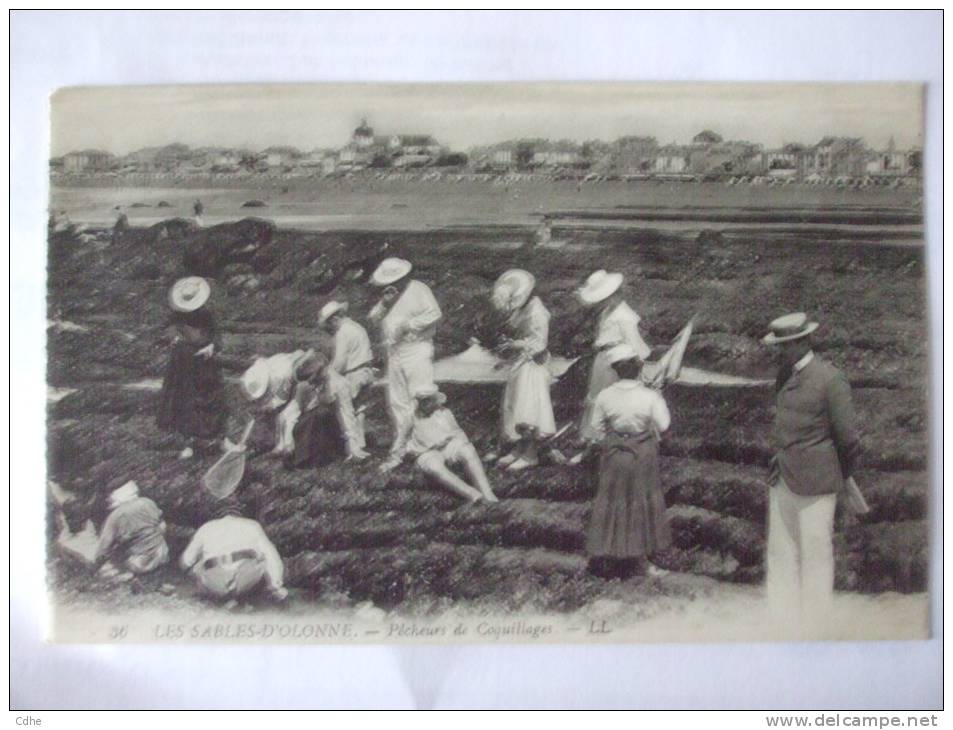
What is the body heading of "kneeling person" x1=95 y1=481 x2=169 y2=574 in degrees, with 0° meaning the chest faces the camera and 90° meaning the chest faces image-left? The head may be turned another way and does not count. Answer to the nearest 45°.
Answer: approximately 135°

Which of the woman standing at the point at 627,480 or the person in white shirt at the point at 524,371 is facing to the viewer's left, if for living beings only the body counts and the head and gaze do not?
the person in white shirt

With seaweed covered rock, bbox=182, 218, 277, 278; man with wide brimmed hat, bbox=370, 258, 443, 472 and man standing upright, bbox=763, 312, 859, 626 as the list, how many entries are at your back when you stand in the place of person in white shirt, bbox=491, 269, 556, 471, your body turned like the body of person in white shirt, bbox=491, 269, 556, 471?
1

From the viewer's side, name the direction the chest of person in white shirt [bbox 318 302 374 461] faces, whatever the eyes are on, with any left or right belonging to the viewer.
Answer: facing to the left of the viewer

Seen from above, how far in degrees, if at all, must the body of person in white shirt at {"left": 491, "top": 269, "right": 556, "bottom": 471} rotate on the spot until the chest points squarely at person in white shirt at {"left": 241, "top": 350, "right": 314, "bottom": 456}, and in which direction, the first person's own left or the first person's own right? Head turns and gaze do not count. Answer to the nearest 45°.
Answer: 0° — they already face them

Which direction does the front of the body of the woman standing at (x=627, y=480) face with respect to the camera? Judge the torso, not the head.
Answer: away from the camera

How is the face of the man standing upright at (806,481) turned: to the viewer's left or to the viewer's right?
to the viewer's left

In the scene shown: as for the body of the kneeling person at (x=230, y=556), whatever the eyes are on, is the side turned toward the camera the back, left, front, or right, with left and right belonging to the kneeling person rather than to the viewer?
back

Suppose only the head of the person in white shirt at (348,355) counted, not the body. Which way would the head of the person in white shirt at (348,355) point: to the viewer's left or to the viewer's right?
to the viewer's left

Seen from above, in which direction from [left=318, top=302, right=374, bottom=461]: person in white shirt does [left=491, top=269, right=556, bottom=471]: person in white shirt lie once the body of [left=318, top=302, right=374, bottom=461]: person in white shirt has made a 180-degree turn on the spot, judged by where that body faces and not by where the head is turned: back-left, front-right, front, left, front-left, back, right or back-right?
front

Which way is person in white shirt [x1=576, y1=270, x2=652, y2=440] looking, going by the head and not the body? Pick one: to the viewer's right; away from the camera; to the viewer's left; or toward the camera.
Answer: to the viewer's left

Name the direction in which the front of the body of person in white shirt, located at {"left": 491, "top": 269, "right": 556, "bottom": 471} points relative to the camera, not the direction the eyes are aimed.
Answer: to the viewer's left
